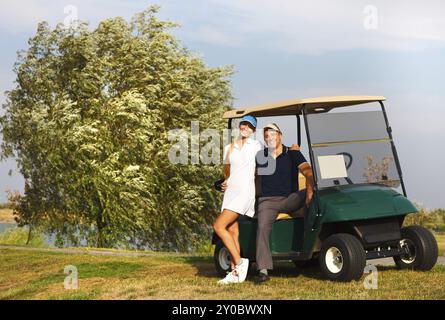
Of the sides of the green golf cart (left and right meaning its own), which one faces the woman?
right

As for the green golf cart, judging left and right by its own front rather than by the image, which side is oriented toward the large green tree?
back

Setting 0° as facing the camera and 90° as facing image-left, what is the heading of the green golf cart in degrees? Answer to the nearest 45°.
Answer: approximately 315°
